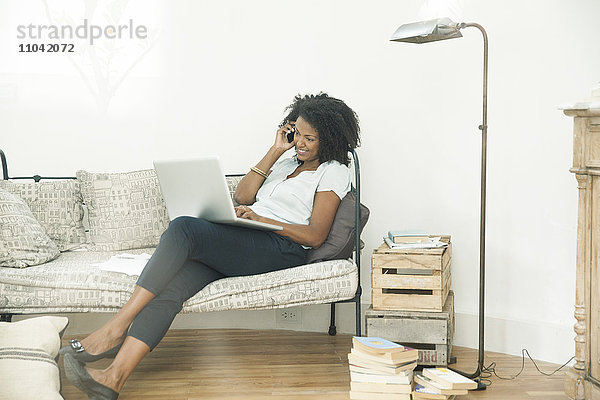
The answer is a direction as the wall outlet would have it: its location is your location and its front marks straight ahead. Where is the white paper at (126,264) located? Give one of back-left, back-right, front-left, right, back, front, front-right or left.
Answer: front-right

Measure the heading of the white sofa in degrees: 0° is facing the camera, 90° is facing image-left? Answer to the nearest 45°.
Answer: approximately 0°

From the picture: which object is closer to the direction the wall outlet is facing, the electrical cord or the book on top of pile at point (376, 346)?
the book on top of pile

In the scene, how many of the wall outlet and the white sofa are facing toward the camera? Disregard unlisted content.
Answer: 2

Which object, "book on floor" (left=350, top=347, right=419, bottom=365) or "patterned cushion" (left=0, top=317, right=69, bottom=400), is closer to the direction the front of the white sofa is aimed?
the patterned cushion

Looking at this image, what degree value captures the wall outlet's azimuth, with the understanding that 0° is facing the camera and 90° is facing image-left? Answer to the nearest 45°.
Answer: approximately 0°

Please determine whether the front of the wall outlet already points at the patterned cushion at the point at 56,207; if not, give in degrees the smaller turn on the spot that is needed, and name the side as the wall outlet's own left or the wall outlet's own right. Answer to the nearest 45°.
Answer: approximately 90° to the wall outlet's own right

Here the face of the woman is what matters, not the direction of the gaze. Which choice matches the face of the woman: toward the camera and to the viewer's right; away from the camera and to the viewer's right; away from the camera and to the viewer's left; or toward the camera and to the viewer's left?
toward the camera and to the viewer's left

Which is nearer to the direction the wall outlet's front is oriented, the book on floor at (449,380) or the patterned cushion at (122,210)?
the book on floor

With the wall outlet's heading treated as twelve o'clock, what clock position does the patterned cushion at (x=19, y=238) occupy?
The patterned cushion is roughly at 2 o'clock from the wall outlet.

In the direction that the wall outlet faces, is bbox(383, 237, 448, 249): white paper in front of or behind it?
in front

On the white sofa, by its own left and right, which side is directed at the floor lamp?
left
